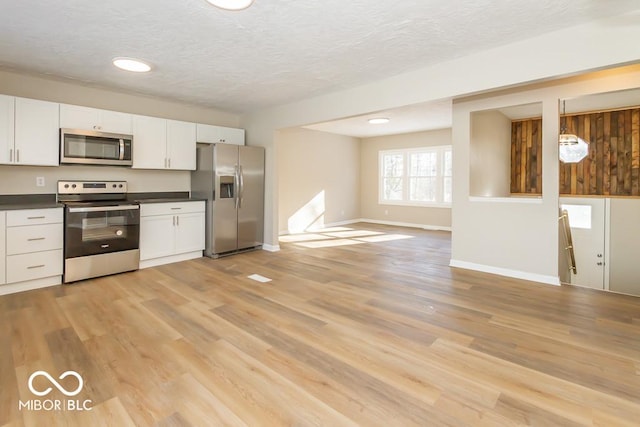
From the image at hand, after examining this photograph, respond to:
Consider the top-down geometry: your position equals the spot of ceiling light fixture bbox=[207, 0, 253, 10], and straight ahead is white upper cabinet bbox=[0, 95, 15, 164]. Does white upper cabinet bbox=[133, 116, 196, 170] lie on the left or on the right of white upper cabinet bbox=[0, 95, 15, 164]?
right

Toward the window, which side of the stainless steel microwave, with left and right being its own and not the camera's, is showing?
left

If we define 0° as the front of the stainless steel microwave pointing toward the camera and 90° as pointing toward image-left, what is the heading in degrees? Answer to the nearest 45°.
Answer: approximately 0°

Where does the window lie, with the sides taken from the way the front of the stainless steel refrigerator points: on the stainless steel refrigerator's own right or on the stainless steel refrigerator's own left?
on the stainless steel refrigerator's own left

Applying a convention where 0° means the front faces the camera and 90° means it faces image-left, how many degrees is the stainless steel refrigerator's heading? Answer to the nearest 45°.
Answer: approximately 315°

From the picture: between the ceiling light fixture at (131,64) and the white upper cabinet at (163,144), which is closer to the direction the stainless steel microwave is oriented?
the ceiling light fixture

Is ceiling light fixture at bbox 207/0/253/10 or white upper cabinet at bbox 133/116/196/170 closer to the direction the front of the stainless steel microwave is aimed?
the ceiling light fixture

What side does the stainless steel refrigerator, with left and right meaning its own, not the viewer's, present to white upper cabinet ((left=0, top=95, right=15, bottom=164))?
right

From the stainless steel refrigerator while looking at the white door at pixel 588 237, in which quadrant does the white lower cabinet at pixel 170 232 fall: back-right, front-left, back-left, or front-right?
back-right
